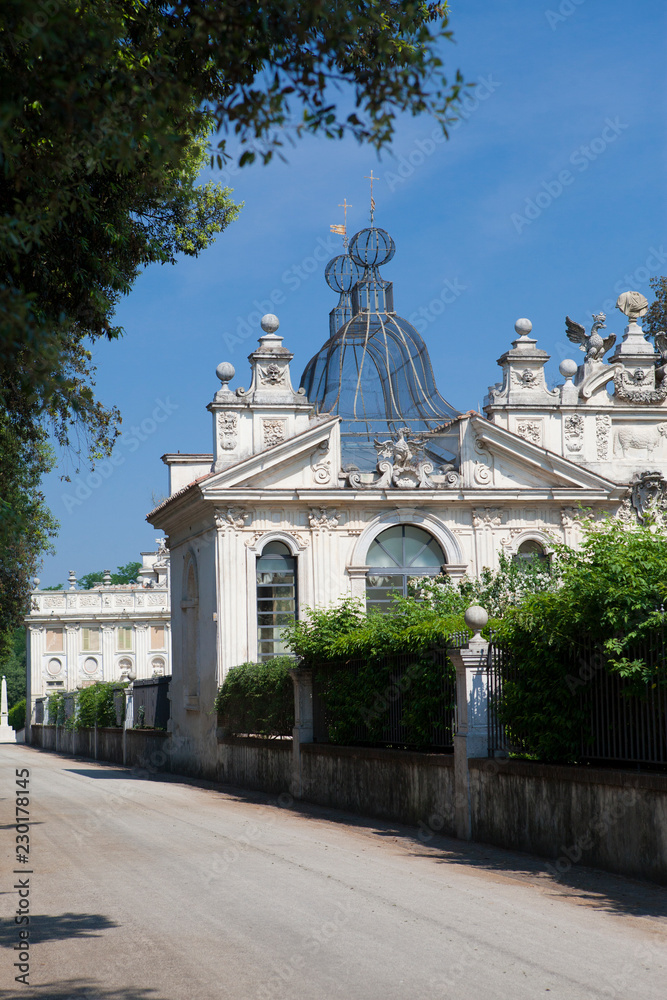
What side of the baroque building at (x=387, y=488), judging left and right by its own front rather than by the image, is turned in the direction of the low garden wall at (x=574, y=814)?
front

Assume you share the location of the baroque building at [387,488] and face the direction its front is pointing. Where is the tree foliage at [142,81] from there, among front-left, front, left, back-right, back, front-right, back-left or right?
front

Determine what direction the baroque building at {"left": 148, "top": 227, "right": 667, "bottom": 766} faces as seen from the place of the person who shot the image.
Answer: facing the viewer

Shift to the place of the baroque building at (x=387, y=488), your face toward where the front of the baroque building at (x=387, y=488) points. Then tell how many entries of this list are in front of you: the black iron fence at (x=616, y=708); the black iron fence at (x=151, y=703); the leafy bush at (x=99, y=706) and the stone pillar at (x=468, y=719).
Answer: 2

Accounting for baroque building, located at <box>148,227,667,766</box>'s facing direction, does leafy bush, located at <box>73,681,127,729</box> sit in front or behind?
behind

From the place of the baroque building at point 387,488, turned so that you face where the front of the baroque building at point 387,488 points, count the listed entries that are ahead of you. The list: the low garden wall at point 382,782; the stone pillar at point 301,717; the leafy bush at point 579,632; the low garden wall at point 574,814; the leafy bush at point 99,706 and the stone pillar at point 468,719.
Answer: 5

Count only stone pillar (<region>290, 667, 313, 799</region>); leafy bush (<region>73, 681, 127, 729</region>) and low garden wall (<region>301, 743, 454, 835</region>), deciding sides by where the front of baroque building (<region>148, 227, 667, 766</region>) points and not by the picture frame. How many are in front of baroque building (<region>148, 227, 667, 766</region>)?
2

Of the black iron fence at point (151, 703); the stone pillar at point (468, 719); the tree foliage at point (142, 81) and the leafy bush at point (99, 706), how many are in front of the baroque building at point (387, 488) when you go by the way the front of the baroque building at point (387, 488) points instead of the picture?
2

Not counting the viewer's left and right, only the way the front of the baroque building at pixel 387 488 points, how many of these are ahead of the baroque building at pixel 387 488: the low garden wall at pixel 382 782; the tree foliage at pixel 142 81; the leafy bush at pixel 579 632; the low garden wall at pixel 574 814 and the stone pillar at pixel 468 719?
5

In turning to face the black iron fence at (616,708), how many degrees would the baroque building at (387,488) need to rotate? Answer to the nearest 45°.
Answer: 0° — it already faces it

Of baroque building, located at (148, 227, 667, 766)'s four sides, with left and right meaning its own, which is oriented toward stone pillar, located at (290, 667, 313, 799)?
front

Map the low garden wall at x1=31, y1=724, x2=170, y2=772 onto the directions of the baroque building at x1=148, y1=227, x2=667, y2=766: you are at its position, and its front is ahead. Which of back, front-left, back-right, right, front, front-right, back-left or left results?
back-right

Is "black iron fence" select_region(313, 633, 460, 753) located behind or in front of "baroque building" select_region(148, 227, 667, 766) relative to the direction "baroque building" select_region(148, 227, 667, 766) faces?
in front

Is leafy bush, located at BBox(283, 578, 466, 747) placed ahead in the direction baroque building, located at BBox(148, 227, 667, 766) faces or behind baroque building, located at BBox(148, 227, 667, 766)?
ahead

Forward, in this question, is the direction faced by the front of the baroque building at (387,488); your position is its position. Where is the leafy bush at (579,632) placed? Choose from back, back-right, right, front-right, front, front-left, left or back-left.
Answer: front
